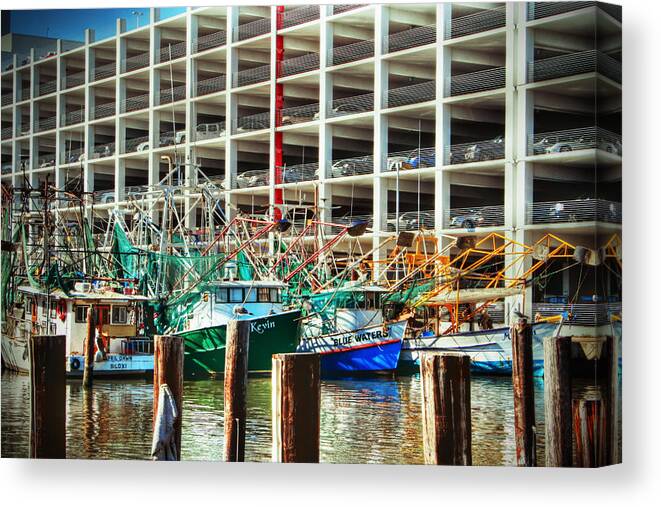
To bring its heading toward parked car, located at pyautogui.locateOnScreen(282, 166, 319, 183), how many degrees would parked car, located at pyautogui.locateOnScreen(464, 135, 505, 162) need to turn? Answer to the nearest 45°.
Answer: approximately 45° to its right

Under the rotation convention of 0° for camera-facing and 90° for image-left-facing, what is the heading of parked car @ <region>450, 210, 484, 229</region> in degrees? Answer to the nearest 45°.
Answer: approximately 45°

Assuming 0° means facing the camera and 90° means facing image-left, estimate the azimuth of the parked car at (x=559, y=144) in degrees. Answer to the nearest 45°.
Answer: approximately 45°

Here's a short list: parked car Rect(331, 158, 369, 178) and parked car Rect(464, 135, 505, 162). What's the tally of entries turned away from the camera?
0

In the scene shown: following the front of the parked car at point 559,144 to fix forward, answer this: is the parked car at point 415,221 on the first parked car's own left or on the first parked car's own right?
on the first parked car's own right

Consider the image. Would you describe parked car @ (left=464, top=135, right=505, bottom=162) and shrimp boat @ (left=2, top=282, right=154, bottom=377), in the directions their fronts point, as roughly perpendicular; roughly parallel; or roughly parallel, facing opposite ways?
roughly perpendicular

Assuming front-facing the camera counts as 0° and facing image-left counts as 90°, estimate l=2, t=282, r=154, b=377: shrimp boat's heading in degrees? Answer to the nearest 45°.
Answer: approximately 135°

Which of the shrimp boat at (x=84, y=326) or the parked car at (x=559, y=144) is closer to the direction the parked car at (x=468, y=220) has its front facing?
the shrimp boat
